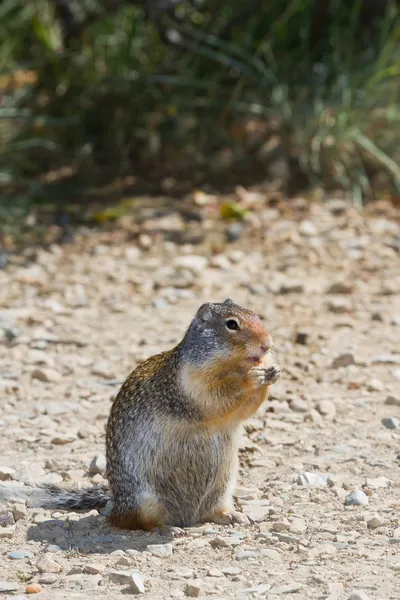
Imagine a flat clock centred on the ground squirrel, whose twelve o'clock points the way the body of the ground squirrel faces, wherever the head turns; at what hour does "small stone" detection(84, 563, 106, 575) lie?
The small stone is roughly at 4 o'clock from the ground squirrel.

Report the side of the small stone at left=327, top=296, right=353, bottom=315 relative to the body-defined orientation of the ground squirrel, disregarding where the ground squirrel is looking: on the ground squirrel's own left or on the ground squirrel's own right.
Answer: on the ground squirrel's own left

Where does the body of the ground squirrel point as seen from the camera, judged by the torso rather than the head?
to the viewer's right

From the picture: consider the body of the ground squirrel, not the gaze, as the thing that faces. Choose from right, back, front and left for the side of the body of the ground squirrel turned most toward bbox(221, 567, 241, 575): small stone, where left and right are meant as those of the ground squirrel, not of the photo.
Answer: right

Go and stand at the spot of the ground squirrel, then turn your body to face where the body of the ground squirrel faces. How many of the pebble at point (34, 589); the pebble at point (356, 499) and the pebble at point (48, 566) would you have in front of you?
1

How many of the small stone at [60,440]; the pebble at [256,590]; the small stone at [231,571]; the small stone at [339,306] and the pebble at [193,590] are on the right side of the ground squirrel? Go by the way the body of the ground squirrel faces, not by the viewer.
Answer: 3

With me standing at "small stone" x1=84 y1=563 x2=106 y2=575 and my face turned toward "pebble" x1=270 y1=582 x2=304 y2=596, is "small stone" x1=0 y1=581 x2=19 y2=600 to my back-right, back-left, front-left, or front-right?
back-right

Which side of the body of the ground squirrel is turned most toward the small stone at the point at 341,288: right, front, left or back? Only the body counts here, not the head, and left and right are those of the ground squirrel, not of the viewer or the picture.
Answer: left

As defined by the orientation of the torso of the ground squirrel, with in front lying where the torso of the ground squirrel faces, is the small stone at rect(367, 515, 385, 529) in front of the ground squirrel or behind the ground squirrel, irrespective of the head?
in front

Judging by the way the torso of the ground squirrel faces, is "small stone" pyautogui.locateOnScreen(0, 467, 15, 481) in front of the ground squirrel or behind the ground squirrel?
behind

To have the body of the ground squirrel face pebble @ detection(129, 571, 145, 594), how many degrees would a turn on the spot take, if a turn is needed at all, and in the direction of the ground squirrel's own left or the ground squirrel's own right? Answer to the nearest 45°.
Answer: approximately 90° to the ground squirrel's own right
